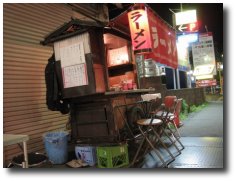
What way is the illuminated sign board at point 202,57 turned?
toward the camera

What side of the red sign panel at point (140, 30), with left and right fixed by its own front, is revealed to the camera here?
front

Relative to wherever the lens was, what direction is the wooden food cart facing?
facing the viewer and to the right of the viewer

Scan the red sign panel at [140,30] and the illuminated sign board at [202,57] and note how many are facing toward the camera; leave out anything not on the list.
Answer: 2

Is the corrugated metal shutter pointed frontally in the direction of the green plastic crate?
yes

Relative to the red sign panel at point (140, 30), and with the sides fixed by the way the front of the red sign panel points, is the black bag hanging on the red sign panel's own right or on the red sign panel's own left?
on the red sign panel's own right

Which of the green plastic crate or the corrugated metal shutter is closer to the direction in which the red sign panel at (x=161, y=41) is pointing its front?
the green plastic crate

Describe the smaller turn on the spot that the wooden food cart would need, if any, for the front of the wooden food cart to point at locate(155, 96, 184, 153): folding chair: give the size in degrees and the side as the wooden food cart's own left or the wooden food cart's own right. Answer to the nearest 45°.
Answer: approximately 45° to the wooden food cart's own left
